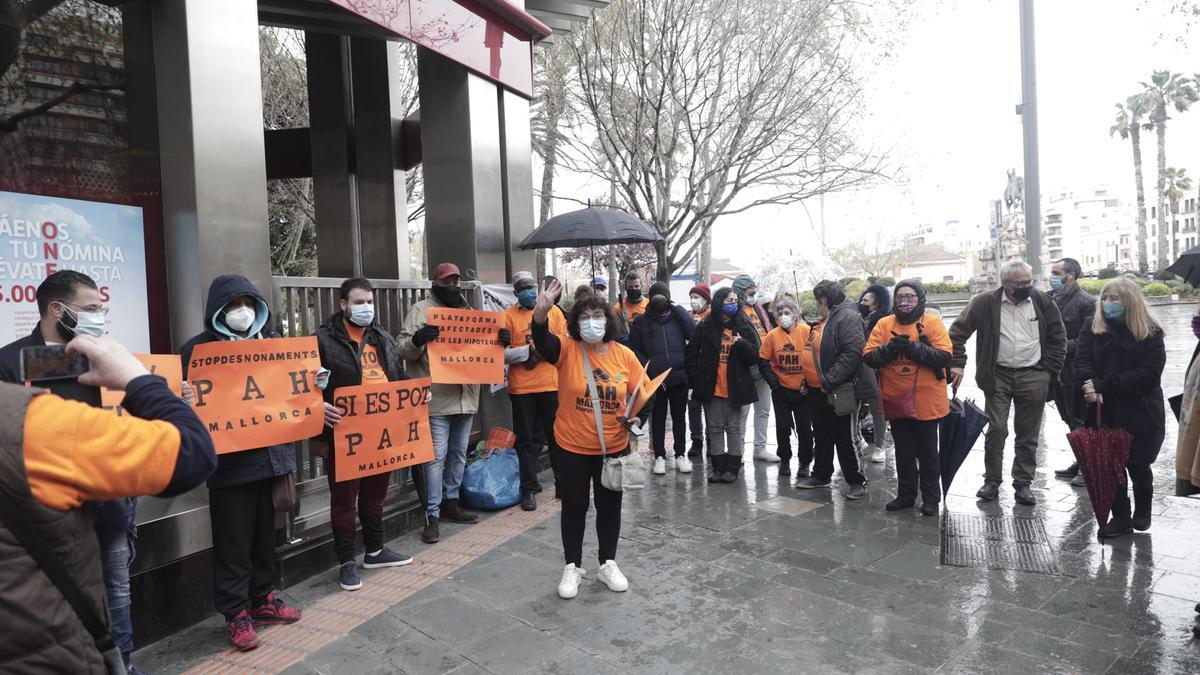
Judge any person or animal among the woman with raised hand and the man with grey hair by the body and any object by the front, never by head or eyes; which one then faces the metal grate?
the man with grey hair

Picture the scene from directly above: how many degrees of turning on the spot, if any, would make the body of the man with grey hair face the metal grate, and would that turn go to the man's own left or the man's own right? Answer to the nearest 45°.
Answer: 0° — they already face it

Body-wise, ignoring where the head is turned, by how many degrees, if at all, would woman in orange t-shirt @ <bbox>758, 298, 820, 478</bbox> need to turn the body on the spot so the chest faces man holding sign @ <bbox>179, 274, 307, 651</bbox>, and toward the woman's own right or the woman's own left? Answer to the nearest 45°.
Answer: approximately 45° to the woman's own right

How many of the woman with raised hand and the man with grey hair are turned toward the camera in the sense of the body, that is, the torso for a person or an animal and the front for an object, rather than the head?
2
